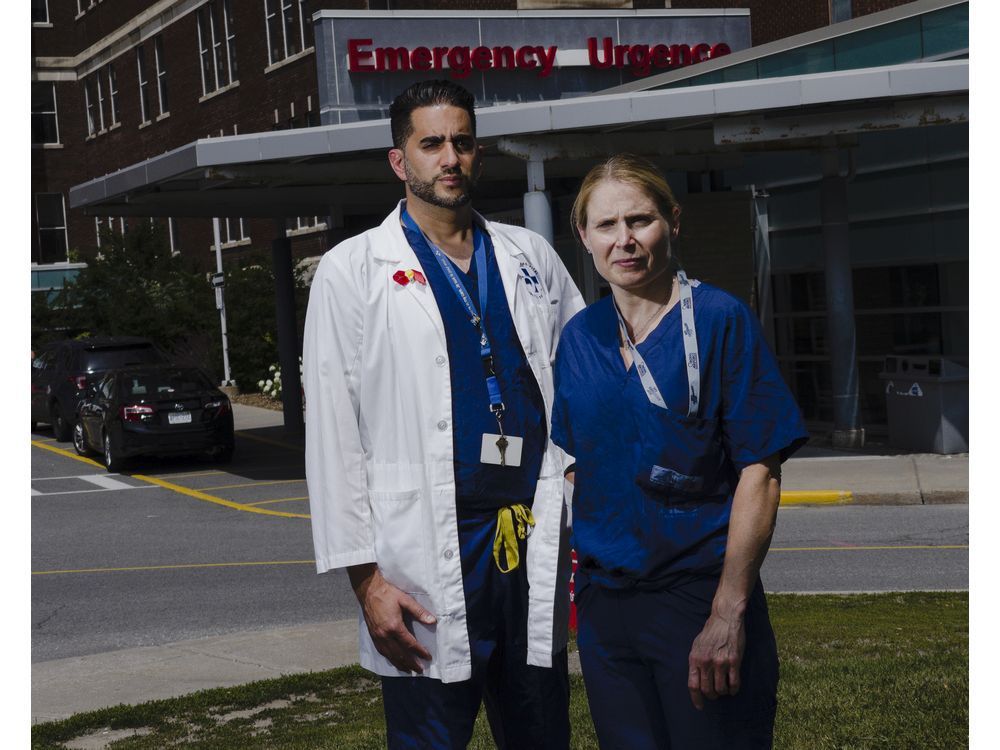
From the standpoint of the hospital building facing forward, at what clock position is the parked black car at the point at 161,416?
The parked black car is roughly at 3 o'clock from the hospital building.

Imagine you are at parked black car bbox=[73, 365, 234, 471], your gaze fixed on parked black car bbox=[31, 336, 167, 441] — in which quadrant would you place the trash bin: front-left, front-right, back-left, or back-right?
back-right

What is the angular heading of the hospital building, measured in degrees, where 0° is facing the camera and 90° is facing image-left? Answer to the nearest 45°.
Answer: approximately 0°

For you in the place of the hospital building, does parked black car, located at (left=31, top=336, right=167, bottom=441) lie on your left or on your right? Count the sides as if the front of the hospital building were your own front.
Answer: on your right
